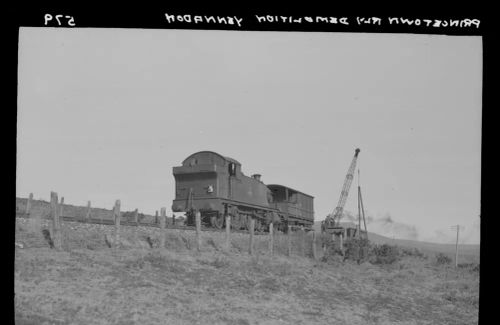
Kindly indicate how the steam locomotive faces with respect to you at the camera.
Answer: facing away from the viewer and to the right of the viewer

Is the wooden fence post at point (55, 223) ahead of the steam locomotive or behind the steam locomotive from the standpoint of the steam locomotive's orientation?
behind
